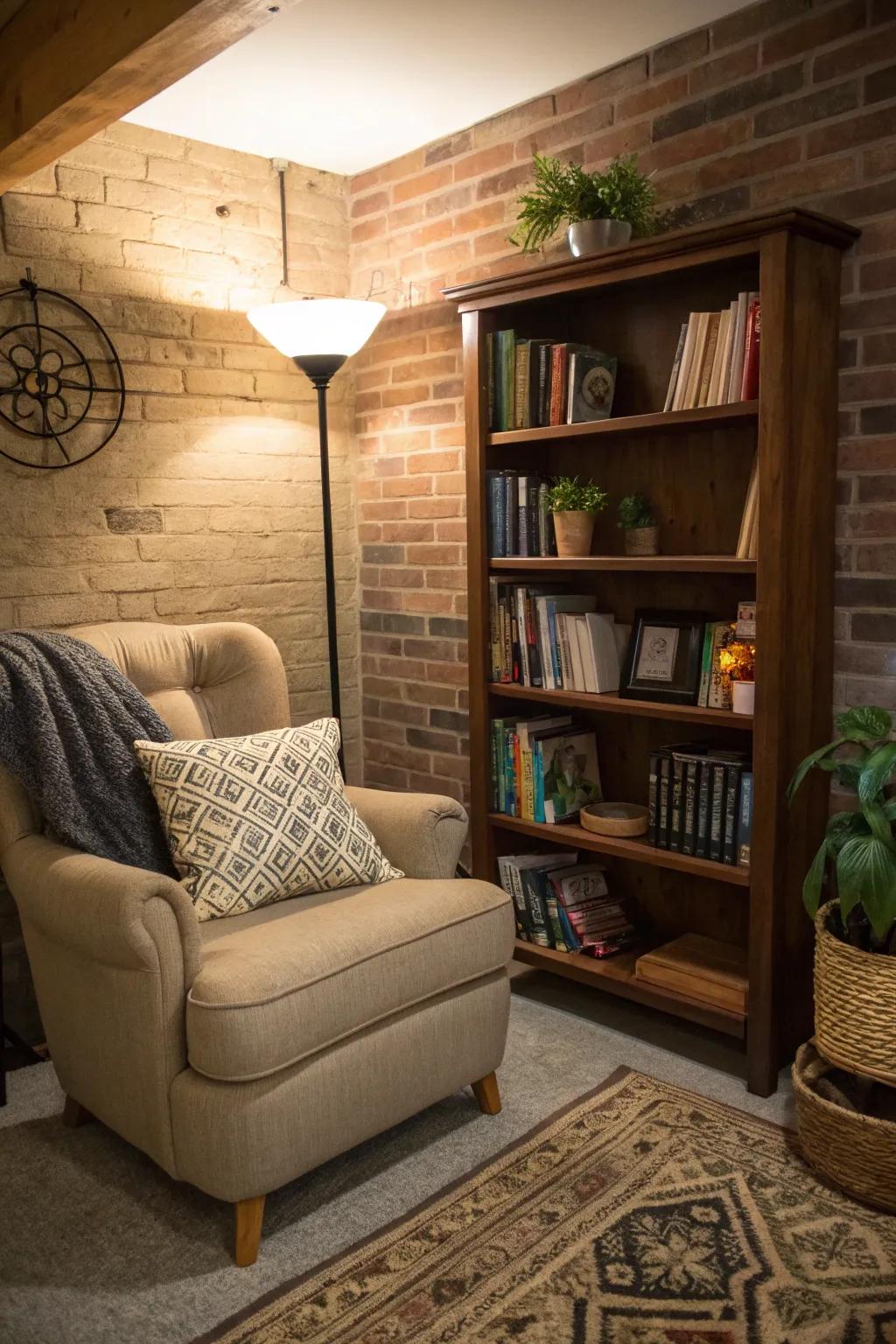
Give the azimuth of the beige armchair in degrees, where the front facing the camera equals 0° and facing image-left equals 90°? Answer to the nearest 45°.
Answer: approximately 315°

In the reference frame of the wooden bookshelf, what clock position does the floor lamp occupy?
The floor lamp is roughly at 2 o'clock from the wooden bookshelf.

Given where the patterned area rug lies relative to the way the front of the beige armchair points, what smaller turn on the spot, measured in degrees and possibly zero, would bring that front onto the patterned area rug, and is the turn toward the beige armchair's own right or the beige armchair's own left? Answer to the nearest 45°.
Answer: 0° — it already faces it

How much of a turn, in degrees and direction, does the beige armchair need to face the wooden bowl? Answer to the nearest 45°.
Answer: approximately 90° to its left

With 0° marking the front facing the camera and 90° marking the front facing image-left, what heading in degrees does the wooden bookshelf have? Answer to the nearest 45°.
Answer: approximately 45°

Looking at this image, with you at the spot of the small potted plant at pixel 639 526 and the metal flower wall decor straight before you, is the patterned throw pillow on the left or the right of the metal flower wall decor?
left
